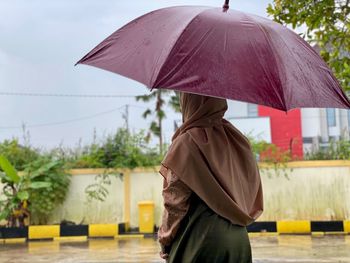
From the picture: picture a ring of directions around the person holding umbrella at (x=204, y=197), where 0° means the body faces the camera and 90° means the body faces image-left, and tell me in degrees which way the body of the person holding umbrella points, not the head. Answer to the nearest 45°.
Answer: approximately 135°

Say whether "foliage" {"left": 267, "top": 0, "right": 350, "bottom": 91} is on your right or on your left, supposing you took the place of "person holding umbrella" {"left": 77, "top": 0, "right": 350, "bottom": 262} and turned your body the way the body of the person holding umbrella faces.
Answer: on your right

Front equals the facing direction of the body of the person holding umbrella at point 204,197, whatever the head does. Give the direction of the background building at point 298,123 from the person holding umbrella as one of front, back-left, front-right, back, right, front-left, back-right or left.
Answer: front-right

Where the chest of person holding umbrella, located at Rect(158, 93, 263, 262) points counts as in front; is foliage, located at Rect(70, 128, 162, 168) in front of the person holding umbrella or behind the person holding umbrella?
in front

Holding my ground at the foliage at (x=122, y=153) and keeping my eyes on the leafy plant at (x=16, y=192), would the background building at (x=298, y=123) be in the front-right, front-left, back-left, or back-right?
back-right

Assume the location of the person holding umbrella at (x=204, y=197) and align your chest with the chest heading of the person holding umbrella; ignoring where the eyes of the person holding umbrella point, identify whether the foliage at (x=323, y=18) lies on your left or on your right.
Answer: on your right

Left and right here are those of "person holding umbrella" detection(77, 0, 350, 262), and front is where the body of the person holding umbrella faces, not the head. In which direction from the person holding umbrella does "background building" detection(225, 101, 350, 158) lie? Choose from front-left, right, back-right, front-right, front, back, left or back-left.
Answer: front-right
